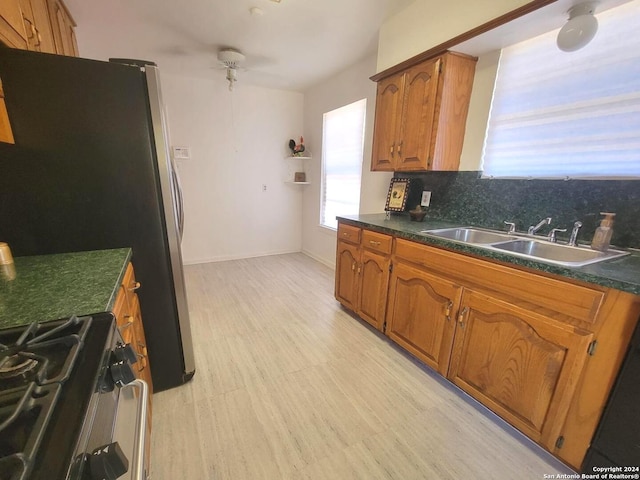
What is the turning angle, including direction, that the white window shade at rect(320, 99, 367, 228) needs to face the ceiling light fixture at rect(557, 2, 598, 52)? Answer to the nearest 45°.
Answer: approximately 90° to its left

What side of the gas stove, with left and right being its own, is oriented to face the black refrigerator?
left

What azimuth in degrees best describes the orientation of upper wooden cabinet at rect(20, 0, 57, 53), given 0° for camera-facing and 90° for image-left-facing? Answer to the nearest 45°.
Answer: approximately 270°

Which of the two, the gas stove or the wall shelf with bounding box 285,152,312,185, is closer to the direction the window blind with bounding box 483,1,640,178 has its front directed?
the gas stove

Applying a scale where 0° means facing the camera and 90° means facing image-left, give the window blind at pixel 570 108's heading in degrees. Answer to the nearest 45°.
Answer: approximately 45°

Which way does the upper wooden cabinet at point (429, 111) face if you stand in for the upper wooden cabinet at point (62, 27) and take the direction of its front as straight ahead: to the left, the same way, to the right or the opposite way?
the opposite way

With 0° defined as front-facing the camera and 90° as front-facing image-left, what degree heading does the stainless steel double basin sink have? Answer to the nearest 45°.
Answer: approximately 45°

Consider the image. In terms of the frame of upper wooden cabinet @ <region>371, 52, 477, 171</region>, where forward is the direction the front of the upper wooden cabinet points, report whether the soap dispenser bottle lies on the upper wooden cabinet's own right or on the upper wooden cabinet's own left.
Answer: on the upper wooden cabinet's own left
